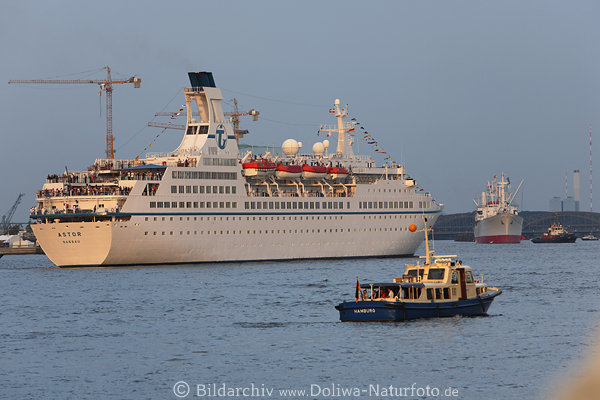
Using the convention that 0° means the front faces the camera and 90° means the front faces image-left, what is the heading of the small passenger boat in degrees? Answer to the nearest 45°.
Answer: approximately 225°
